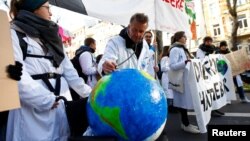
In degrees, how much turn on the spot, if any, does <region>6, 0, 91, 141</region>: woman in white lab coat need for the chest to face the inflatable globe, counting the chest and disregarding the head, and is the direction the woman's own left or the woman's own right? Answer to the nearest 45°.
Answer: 0° — they already face it

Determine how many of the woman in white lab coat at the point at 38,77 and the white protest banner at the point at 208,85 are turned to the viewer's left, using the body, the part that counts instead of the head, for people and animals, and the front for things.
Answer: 0

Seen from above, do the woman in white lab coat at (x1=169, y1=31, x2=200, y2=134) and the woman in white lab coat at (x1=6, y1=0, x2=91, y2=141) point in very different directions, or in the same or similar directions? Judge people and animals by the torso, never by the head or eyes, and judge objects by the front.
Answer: same or similar directions

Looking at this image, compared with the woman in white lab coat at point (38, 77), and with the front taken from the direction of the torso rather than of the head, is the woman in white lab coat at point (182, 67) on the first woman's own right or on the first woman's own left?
on the first woman's own left

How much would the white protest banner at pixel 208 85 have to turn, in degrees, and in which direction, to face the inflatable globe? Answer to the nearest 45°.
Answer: approximately 45° to its right

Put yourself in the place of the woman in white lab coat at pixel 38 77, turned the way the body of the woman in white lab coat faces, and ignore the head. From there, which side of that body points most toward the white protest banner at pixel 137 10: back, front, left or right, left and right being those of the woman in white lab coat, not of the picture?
left

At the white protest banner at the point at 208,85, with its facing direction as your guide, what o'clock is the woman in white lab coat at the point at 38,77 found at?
The woman in white lab coat is roughly at 2 o'clock from the white protest banner.

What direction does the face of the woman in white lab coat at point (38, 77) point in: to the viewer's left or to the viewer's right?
to the viewer's right

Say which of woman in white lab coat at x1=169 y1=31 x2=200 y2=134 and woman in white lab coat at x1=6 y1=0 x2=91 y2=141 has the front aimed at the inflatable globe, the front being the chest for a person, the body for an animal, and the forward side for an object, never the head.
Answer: woman in white lab coat at x1=6 y1=0 x2=91 y2=141

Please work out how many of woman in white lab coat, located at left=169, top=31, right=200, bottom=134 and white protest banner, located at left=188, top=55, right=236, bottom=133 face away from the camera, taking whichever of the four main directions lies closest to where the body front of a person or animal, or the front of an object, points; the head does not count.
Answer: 0

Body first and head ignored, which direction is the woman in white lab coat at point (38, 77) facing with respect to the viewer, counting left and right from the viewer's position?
facing the viewer and to the right of the viewer
